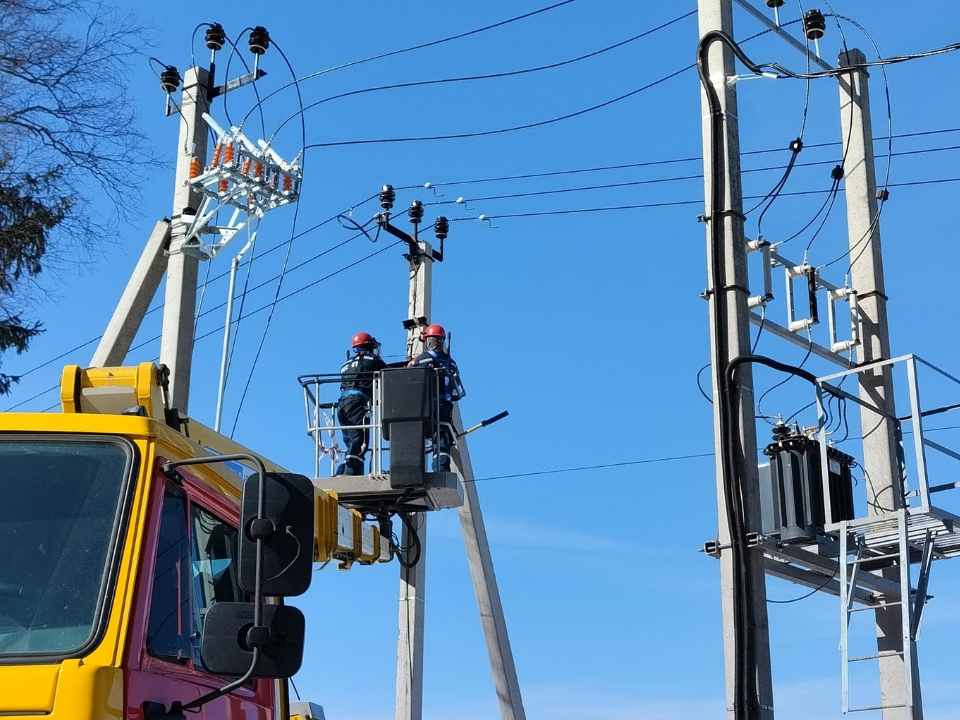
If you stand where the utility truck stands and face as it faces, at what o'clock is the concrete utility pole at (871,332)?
The concrete utility pole is roughly at 6 o'clock from the utility truck.

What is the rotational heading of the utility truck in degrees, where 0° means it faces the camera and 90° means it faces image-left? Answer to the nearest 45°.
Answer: approximately 45°

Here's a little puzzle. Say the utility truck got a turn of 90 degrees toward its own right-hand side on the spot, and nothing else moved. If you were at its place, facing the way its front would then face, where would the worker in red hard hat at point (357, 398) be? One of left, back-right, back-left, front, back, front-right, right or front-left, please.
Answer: front-right

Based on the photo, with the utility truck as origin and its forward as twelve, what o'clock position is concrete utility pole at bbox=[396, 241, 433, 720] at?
The concrete utility pole is roughly at 5 o'clock from the utility truck.

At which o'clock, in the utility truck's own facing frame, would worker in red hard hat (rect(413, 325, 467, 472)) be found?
The worker in red hard hat is roughly at 5 o'clock from the utility truck.

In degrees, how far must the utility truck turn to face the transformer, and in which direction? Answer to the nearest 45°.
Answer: approximately 180°

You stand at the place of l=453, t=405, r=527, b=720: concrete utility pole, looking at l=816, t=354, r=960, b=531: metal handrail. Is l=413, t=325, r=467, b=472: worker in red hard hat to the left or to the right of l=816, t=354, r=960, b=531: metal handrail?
right

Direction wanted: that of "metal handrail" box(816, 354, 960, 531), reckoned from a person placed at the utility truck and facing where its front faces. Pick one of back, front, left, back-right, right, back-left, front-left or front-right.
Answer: back

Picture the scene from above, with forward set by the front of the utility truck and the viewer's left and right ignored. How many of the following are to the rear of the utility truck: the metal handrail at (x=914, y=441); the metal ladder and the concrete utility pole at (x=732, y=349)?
3

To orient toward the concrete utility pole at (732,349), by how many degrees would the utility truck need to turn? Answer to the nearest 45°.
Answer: approximately 180°

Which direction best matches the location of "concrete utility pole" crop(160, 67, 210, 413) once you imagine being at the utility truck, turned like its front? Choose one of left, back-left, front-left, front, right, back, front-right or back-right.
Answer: back-right

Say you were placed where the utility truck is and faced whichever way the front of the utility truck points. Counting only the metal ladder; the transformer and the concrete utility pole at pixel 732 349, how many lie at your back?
3
